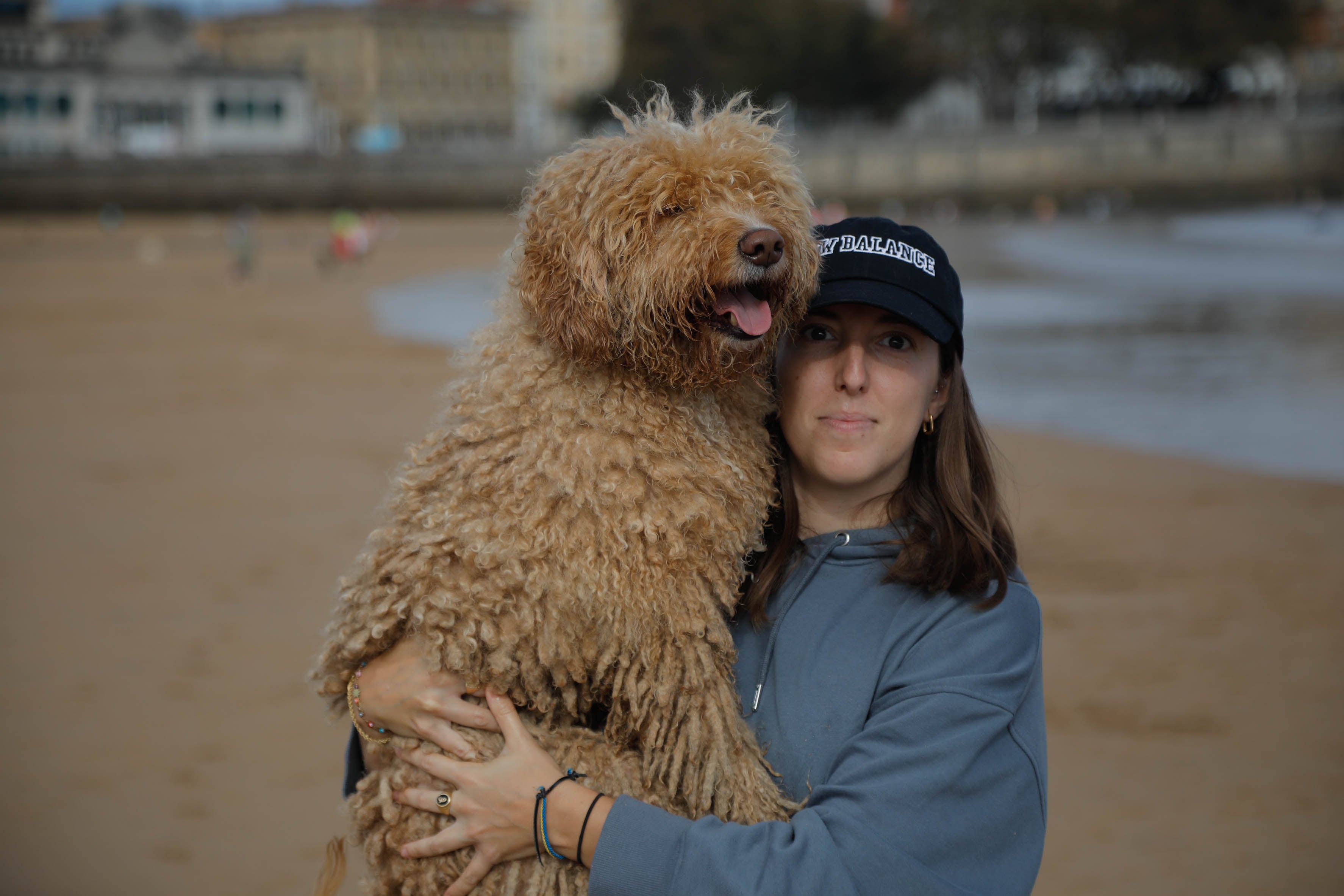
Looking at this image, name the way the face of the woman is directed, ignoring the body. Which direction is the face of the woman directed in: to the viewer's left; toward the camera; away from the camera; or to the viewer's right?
toward the camera

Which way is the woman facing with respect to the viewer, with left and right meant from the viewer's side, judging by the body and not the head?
facing the viewer and to the left of the viewer

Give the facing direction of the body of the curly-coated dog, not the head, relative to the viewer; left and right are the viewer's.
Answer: facing the viewer and to the right of the viewer
